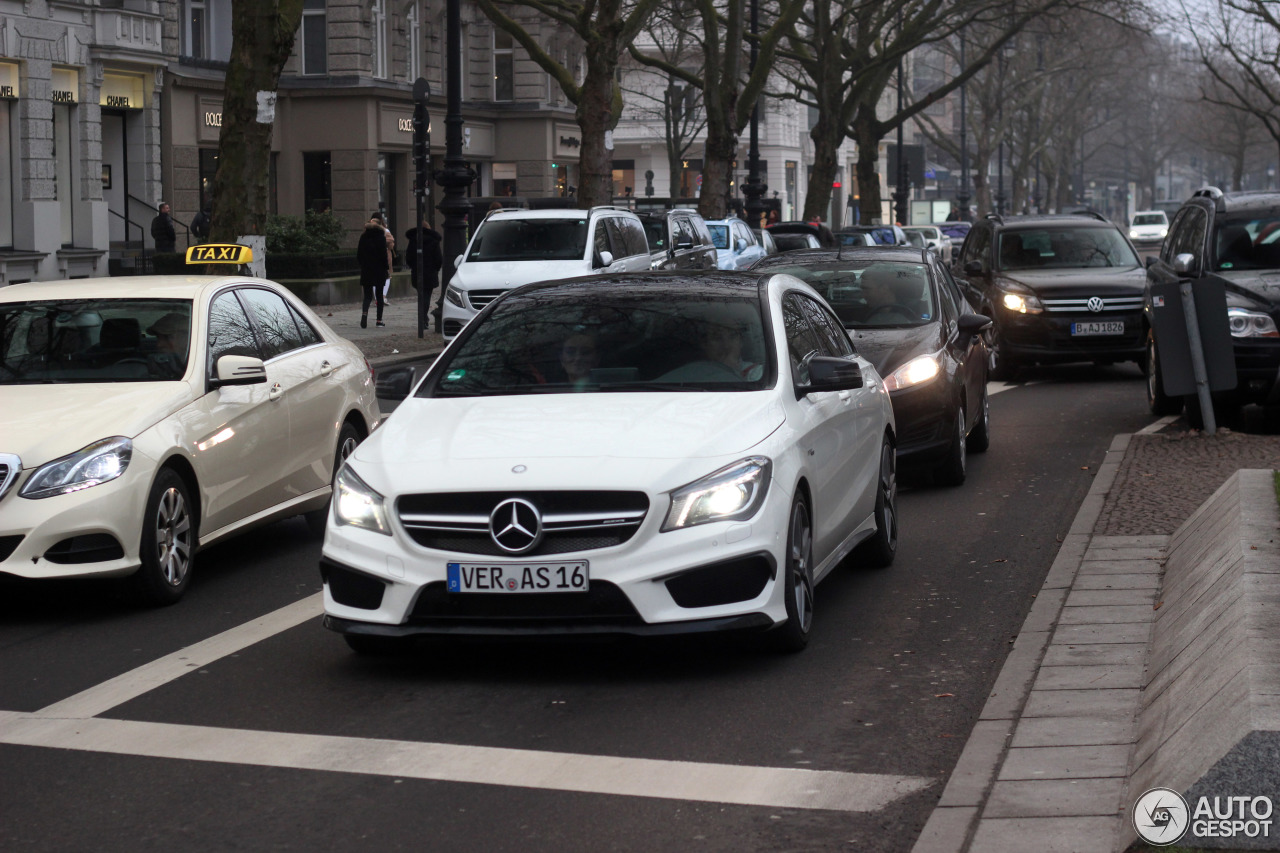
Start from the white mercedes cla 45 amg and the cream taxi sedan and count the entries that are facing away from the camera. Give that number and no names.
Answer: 0

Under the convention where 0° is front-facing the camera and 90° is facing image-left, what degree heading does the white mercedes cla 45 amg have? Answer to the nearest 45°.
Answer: approximately 45°

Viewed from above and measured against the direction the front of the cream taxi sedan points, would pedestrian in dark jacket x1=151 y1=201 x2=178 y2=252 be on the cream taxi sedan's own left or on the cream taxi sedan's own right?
on the cream taxi sedan's own right

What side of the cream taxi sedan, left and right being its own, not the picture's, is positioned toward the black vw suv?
back

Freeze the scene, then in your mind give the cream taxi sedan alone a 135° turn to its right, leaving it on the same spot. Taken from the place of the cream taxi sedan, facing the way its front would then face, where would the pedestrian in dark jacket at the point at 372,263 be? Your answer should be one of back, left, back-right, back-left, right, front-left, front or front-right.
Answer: front

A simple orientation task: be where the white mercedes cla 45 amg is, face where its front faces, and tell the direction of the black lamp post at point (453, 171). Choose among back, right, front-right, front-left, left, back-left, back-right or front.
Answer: back-right

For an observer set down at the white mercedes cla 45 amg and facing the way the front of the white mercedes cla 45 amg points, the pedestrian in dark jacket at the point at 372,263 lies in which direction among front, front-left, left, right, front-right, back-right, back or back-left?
back-right

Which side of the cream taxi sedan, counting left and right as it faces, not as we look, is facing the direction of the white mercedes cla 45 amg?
left

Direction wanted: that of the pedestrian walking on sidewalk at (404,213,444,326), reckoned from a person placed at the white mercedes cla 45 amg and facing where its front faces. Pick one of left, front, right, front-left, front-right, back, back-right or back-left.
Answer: back-right

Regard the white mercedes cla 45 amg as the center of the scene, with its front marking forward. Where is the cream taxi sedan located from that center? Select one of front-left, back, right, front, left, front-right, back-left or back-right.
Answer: right
